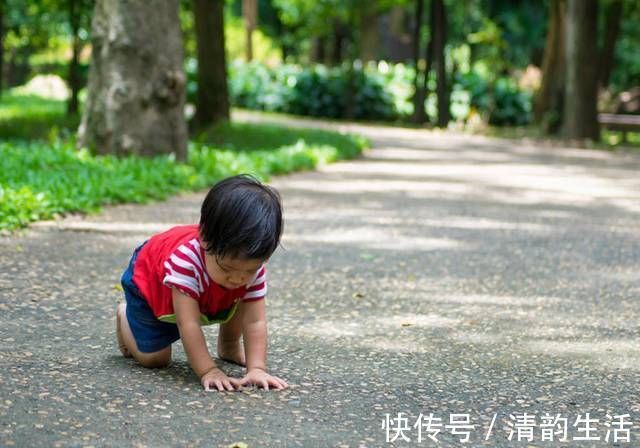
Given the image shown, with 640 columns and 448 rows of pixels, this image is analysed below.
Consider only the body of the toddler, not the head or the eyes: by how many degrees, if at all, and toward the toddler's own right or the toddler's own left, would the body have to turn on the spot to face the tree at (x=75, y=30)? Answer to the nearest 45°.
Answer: approximately 135° to the toddler's own left

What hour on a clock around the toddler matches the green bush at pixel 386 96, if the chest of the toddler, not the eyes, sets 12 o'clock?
The green bush is roughly at 8 o'clock from the toddler.

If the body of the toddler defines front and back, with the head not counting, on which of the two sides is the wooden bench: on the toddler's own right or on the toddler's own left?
on the toddler's own left

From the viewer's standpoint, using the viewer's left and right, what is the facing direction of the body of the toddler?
facing the viewer and to the right of the viewer
